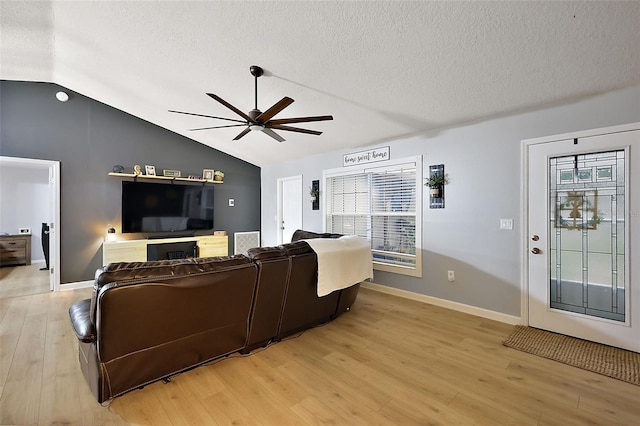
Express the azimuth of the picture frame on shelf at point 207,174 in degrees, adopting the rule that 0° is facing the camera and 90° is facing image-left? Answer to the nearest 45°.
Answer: approximately 0°

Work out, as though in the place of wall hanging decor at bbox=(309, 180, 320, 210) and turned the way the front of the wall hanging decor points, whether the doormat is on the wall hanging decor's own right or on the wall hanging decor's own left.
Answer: on the wall hanging decor's own left

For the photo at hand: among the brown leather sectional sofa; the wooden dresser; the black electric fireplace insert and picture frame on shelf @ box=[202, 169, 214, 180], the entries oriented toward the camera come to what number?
3

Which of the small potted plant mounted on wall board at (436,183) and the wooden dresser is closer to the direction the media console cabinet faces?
the small potted plant mounted on wall board

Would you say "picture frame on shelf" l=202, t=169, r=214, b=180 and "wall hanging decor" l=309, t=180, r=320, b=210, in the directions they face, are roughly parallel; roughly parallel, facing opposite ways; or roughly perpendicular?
roughly perpendicular

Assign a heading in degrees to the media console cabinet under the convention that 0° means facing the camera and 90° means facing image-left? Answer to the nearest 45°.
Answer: approximately 0°

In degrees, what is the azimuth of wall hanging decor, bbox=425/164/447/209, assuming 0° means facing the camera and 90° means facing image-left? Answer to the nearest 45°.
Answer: approximately 45°

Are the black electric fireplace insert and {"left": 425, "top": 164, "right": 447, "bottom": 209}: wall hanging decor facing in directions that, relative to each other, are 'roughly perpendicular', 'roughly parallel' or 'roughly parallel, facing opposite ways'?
roughly perpendicular

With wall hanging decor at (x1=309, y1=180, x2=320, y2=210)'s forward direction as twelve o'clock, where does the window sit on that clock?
The window is roughly at 9 o'clock from the wall hanging decor.

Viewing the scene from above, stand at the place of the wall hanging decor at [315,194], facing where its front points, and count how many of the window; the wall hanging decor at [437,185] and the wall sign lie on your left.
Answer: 3

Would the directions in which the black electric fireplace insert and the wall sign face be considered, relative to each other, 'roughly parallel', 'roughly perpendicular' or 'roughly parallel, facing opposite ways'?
roughly perpendicular
